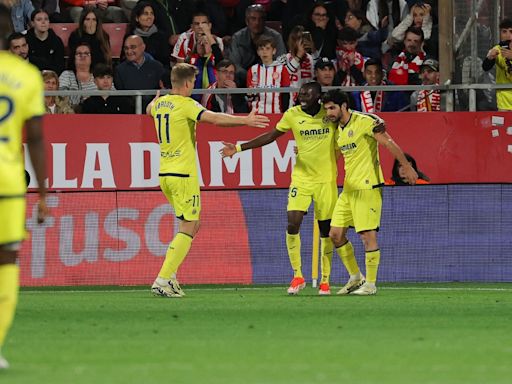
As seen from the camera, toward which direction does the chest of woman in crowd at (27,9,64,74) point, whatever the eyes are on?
toward the camera

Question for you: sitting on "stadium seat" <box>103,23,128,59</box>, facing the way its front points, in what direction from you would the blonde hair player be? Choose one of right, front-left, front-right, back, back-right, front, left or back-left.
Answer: front

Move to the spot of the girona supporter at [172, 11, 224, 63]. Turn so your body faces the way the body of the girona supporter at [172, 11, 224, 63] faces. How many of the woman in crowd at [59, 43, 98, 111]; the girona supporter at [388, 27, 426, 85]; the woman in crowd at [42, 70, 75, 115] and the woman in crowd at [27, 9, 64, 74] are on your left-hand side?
1

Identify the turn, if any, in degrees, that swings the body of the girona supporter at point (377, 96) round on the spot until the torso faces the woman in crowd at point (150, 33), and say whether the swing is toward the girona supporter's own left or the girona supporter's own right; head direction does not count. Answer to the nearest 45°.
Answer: approximately 135° to the girona supporter's own right

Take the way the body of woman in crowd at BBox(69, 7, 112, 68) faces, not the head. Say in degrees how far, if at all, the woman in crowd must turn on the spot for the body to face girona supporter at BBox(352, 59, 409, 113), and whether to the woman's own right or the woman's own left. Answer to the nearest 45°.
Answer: approximately 90° to the woman's own left

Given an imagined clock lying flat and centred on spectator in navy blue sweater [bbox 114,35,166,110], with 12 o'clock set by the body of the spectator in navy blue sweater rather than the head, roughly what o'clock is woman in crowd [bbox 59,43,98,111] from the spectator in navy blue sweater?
The woman in crowd is roughly at 3 o'clock from the spectator in navy blue sweater.

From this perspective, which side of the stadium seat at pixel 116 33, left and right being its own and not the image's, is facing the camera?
front

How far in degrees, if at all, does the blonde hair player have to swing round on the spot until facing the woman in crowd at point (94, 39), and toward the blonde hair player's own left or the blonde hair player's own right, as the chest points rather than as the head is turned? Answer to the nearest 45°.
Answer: approximately 45° to the blonde hair player's own left

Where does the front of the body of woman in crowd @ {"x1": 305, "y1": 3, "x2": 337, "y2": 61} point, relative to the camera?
toward the camera

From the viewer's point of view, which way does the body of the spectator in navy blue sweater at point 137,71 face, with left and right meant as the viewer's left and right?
facing the viewer

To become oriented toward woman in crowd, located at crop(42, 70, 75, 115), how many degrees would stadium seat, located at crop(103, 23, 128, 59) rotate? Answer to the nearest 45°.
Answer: approximately 45° to its right
